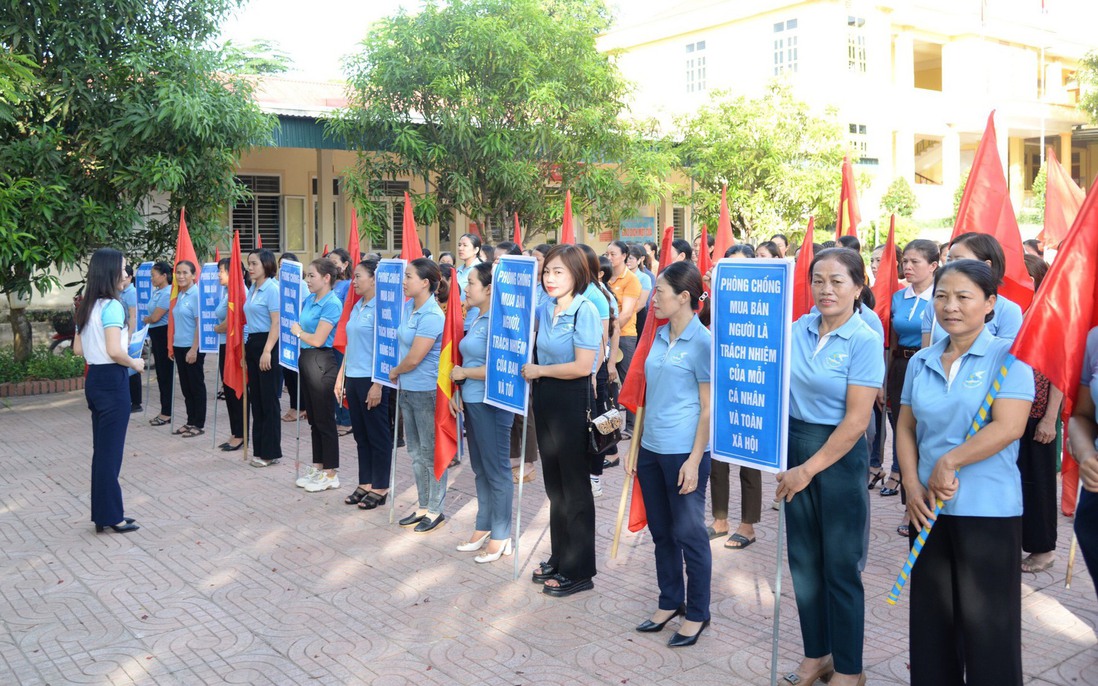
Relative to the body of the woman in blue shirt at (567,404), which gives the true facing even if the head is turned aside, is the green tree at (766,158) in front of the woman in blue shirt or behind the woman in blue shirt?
behind

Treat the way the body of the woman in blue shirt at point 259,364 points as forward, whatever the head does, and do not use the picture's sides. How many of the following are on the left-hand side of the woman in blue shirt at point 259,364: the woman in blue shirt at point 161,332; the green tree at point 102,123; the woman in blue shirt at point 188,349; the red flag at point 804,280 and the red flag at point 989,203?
2

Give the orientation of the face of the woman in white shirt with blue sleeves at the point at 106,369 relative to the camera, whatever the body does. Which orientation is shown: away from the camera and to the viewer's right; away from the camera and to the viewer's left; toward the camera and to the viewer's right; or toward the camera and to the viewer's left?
away from the camera and to the viewer's right

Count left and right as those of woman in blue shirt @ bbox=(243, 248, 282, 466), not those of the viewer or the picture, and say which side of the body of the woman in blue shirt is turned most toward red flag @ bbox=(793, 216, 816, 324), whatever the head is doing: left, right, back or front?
left

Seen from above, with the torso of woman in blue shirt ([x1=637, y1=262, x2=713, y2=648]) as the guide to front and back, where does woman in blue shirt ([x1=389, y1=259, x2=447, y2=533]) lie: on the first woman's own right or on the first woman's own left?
on the first woman's own right

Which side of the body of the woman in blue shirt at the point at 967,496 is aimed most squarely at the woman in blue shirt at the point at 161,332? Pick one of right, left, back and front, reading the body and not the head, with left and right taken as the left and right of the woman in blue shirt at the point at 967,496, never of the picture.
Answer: right

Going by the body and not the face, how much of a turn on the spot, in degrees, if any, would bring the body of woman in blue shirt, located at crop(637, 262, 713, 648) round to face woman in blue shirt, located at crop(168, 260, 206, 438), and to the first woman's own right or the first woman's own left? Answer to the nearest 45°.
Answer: approximately 90° to the first woman's own right
